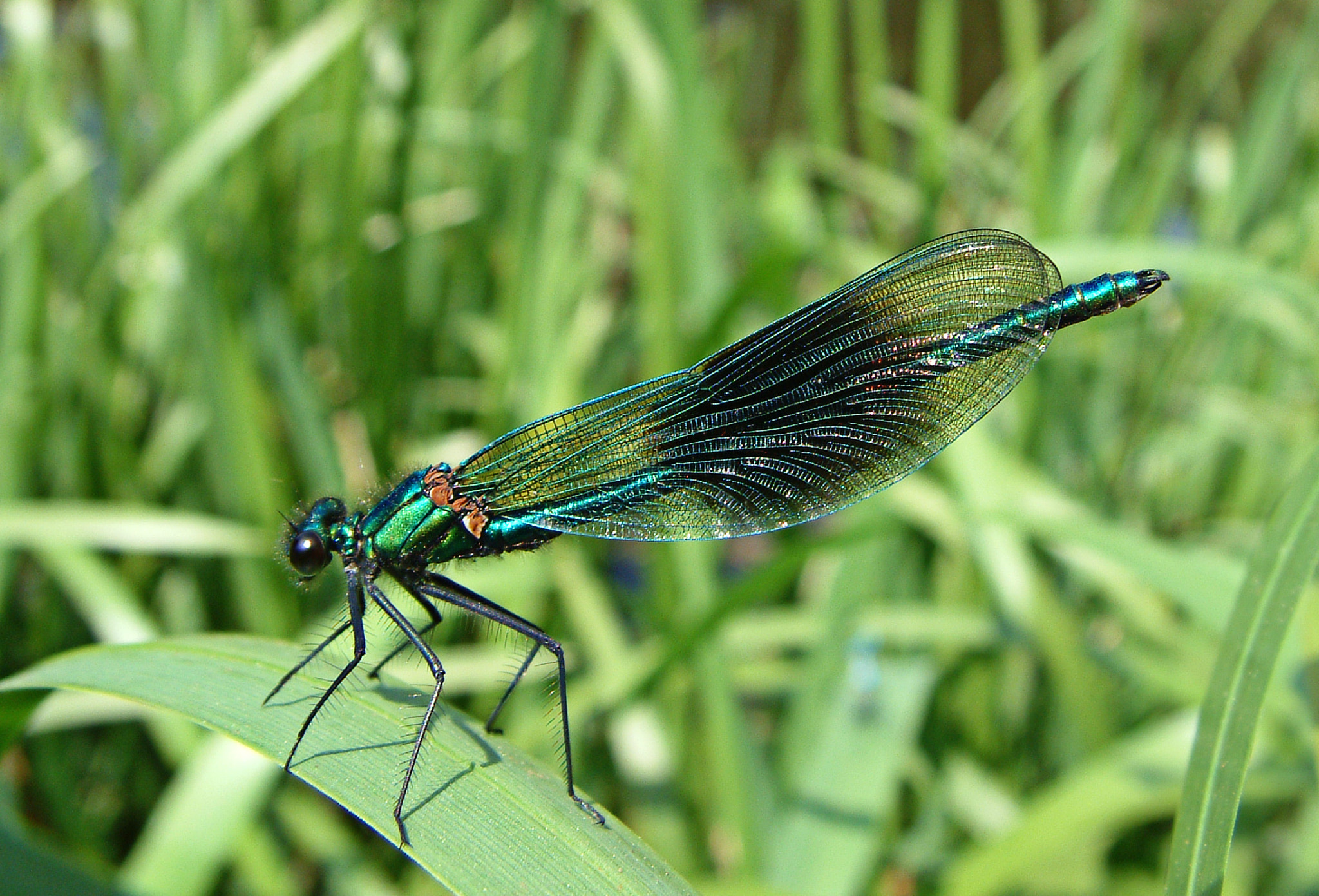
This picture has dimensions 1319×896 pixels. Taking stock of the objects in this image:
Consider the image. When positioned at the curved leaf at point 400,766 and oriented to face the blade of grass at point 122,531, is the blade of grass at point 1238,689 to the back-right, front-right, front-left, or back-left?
back-right

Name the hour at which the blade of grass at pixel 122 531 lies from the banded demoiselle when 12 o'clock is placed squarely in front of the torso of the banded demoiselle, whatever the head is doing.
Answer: The blade of grass is roughly at 1 o'clock from the banded demoiselle.

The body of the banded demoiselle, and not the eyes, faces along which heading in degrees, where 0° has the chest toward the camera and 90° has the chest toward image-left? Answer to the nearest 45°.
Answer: approximately 90°

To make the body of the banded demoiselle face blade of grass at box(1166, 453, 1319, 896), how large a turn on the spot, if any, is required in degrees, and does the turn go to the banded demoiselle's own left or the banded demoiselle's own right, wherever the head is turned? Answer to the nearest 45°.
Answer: approximately 135° to the banded demoiselle's own left
